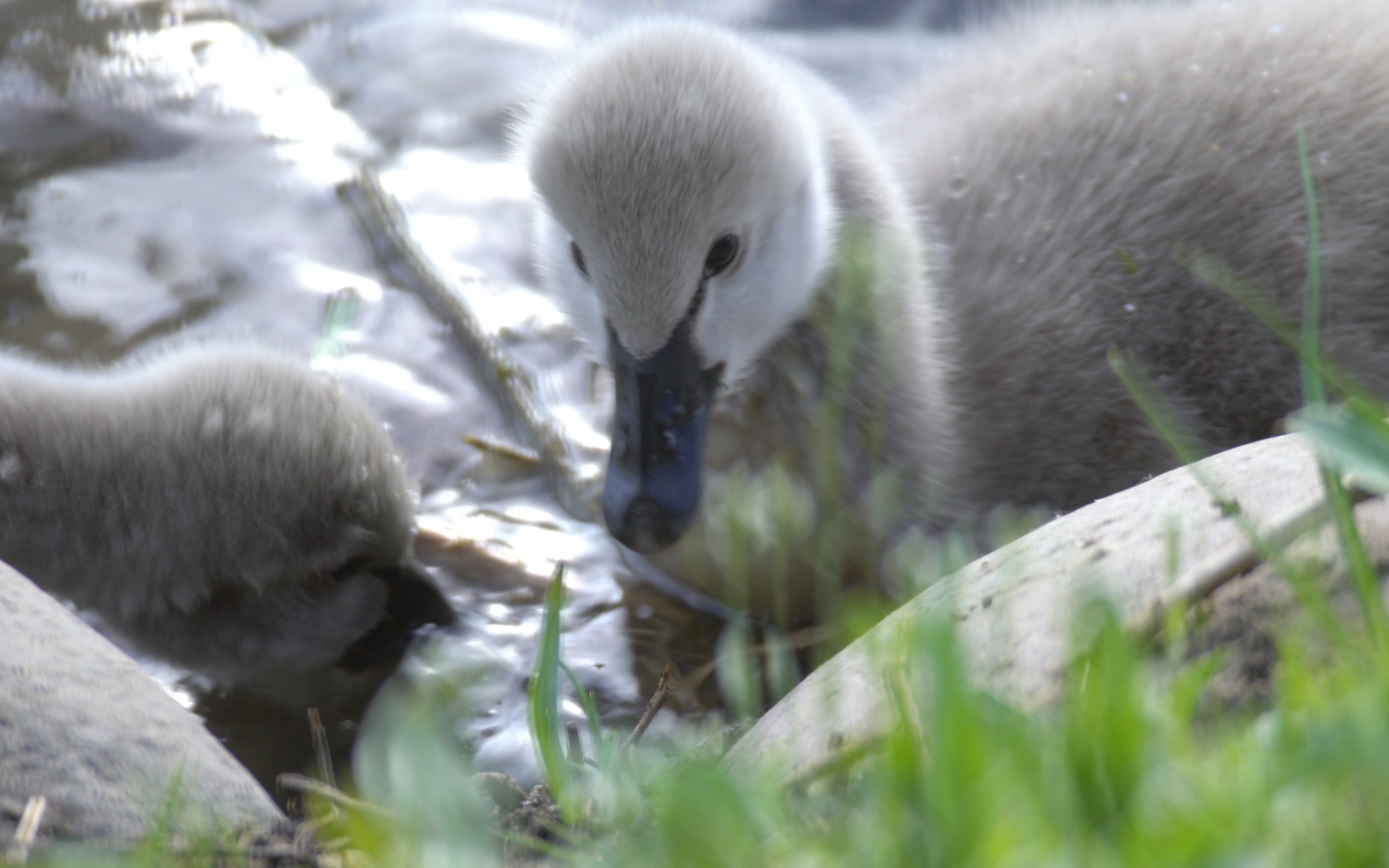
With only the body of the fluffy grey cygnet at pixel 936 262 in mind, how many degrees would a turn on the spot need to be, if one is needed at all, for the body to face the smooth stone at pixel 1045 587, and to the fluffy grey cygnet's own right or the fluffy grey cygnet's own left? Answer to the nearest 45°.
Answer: approximately 45° to the fluffy grey cygnet's own left

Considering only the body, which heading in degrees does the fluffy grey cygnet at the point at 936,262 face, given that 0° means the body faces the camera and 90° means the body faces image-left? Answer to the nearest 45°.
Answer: approximately 45°

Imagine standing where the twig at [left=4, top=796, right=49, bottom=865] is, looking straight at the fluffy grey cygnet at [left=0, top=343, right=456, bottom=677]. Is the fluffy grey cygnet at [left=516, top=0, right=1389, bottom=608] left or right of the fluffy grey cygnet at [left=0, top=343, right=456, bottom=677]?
right

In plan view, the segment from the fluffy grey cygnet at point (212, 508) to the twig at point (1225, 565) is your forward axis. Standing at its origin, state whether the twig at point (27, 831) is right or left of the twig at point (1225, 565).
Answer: right

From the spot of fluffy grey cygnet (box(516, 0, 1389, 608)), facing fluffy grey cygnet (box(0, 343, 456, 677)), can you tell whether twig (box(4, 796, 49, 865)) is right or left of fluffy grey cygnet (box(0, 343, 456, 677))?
left

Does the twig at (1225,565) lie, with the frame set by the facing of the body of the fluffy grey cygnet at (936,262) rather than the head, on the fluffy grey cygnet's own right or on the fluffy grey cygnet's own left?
on the fluffy grey cygnet's own left

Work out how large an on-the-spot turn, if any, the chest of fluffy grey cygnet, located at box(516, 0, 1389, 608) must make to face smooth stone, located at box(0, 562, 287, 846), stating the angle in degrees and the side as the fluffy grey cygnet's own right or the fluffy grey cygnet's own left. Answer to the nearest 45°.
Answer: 0° — it already faces it

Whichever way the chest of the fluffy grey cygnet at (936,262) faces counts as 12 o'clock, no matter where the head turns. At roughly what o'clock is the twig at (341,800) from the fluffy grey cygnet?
The twig is roughly at 11 o'clock from the fluffy grey cygnet.
